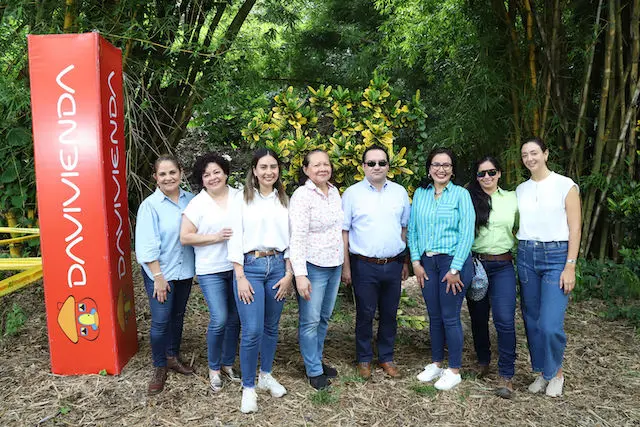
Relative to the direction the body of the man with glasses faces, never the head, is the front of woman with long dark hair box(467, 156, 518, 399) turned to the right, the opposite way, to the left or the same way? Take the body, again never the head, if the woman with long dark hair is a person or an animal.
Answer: the same way

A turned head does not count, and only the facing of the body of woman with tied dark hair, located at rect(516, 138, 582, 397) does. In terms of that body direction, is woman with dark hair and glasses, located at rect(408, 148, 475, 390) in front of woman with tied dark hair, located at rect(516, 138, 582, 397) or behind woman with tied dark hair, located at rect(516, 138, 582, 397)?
in front

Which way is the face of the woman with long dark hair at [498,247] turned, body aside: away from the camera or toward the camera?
toward the camera

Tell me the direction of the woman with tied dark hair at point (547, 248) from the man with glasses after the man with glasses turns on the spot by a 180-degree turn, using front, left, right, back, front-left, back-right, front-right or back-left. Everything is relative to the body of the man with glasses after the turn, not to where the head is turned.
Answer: right

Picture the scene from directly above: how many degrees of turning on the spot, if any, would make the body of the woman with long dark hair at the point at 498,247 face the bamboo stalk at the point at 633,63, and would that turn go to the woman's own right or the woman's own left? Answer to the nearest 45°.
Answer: approximately 135° to the woman's own left

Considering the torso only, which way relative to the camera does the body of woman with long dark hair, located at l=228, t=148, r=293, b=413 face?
toward the camera

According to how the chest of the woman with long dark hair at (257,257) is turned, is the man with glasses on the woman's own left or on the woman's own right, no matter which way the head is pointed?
on the woman's own left

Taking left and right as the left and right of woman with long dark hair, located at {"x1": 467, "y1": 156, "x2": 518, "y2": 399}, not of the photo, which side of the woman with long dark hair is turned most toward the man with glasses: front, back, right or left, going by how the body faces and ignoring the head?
right

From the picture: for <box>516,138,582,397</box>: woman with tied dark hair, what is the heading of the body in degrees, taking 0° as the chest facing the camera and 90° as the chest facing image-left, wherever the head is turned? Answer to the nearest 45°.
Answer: approximately 45°

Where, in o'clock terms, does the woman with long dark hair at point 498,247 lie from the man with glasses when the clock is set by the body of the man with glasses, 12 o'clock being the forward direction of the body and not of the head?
The woman with long dark hair is roughly at 9 o'clock from the man with glasses.

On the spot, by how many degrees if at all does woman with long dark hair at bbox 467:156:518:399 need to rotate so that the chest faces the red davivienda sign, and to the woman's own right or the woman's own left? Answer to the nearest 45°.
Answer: approximately 90° to the woman's own right

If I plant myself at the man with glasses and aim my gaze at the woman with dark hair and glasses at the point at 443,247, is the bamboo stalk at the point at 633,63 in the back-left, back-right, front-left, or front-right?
front-left

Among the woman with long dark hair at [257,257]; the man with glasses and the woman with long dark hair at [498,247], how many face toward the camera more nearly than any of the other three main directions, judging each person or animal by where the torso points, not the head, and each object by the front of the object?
3

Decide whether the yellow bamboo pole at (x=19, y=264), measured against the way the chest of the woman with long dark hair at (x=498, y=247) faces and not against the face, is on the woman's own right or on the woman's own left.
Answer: on the woman's own right
